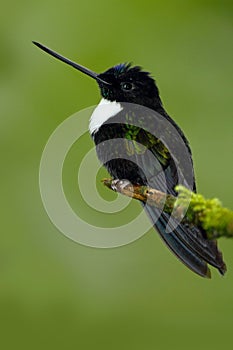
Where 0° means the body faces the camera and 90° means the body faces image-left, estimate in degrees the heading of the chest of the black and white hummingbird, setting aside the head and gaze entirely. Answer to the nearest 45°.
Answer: approximately 90°
